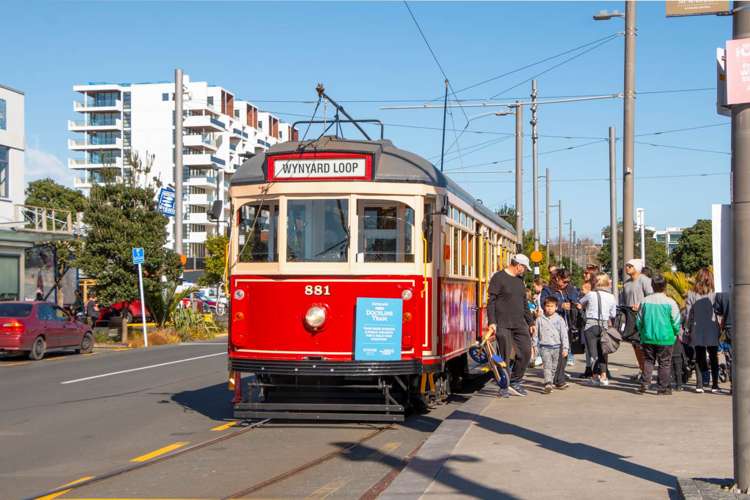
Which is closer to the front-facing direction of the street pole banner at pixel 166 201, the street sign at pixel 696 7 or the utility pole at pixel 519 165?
the street sign

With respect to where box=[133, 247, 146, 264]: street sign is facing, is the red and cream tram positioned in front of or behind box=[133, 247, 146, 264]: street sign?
in front

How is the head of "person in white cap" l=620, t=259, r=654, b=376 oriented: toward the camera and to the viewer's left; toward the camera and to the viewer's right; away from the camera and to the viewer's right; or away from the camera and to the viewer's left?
toward the camera and to the viewer's left

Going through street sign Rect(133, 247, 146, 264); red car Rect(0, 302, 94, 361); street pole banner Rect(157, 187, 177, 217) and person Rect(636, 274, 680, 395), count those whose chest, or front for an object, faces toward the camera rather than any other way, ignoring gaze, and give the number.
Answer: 2

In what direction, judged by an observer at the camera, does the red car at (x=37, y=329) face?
facing away from the viewer and to the right of the viewer

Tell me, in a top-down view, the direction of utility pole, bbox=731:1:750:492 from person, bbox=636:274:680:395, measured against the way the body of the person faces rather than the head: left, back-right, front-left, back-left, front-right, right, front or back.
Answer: back

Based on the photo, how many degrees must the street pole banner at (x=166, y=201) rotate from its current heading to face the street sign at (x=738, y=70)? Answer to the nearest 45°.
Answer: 0° — it already faces it

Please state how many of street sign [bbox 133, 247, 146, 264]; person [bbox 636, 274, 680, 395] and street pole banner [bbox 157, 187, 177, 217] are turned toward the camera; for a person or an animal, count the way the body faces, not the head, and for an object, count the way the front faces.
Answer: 2

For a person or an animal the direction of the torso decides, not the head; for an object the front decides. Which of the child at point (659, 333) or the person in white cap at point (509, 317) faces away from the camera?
the child
